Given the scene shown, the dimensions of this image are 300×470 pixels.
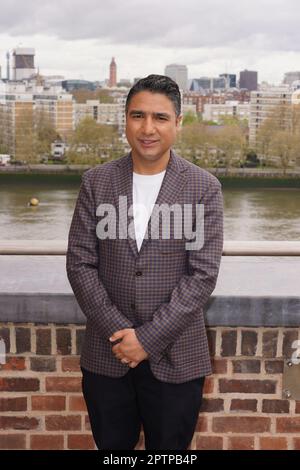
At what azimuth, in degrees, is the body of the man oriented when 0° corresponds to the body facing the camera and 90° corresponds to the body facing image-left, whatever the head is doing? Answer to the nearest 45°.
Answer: approximately 0°
